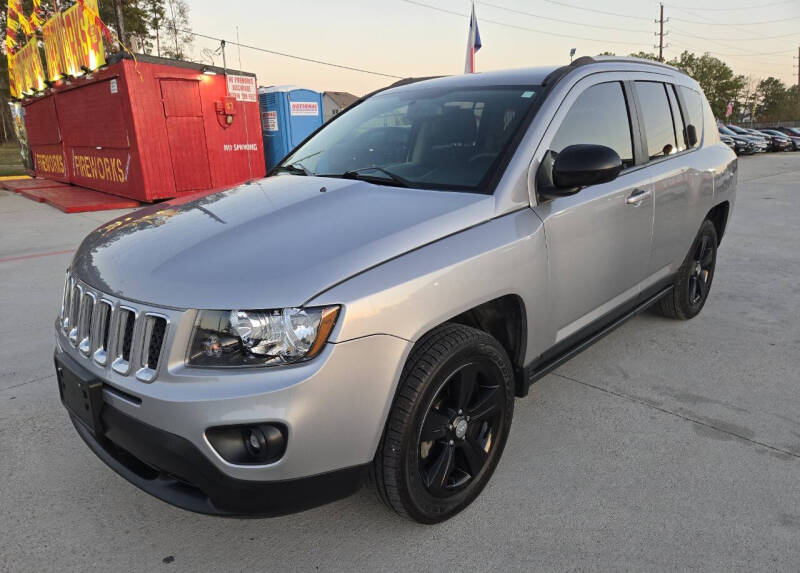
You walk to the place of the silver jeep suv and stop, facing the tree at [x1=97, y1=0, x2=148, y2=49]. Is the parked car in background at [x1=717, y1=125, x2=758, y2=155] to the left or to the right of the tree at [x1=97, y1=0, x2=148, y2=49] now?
right

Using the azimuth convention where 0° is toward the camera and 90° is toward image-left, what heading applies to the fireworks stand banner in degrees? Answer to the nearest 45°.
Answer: approximately 45°

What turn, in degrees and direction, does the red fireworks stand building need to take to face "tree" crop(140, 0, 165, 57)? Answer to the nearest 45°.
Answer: approximately 135° to its right

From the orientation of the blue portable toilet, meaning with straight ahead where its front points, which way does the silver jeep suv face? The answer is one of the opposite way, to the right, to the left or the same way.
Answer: to the right

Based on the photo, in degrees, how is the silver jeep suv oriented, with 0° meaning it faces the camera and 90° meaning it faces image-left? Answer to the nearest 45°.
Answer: approximately 45°

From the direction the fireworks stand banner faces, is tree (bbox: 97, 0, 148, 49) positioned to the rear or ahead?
to the rear

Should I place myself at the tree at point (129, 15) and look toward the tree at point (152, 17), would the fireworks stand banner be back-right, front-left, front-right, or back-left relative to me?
back-right

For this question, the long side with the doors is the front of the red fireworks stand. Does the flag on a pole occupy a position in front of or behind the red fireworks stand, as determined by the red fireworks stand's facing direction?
behind

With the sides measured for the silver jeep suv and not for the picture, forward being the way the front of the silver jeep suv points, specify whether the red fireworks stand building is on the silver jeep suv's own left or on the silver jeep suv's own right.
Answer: on the silver jeep suv's own right
